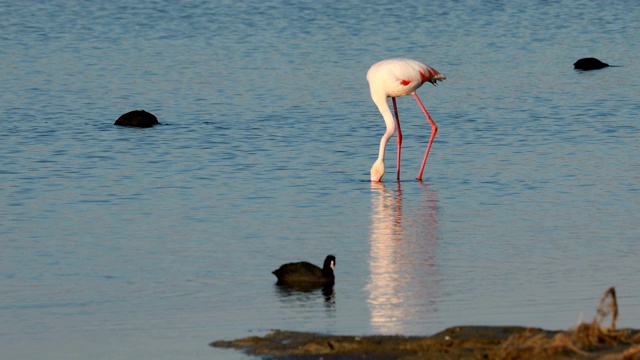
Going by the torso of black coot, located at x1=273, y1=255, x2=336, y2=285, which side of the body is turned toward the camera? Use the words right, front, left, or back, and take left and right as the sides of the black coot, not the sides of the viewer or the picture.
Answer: right

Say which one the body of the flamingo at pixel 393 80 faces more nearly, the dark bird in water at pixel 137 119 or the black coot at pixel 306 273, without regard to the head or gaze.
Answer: the dark bird in water

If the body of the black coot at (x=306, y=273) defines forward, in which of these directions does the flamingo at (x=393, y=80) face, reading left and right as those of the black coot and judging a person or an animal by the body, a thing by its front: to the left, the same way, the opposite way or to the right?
the opposite way

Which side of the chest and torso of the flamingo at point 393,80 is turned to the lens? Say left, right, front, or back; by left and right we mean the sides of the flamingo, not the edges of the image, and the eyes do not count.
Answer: left

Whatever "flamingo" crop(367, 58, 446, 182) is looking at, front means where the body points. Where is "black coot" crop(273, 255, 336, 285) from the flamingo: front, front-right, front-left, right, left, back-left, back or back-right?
left
